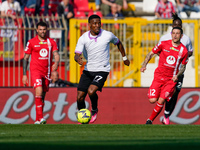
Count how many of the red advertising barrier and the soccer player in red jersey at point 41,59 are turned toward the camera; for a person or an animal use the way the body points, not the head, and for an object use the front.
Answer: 2

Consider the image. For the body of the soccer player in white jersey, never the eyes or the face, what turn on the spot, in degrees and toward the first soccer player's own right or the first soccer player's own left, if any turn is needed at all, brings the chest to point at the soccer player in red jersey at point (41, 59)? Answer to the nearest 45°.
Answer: approximately 135° to the first soccer player's own right

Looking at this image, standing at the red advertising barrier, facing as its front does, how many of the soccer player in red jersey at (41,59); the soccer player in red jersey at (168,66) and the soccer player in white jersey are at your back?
0

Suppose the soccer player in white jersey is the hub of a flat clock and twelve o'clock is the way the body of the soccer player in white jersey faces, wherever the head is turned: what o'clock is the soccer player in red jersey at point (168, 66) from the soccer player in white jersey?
The soccer player in red jersey is roughly at 9 o'clock from the soccer player in white jersey.

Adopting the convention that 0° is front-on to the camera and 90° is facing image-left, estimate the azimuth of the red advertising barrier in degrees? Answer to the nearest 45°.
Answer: approximately 0°

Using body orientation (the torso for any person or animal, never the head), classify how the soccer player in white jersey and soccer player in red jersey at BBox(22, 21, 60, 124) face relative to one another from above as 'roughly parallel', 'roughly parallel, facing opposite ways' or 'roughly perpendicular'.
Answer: roughly parallel

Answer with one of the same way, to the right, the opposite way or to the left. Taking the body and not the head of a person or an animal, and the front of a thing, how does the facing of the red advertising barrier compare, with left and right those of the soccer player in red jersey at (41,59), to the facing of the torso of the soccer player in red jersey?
the same way

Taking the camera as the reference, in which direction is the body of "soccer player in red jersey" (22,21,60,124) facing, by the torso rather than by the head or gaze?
toward the camera

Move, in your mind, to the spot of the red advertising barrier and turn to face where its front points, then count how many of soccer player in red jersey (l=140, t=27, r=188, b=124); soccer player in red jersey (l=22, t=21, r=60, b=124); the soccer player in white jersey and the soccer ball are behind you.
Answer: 0

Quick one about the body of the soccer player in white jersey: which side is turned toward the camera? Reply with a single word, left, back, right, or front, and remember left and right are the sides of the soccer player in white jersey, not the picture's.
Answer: front

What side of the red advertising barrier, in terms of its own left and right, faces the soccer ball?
front

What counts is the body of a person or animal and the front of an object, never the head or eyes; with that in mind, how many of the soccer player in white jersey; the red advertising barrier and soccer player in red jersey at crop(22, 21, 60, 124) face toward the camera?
3

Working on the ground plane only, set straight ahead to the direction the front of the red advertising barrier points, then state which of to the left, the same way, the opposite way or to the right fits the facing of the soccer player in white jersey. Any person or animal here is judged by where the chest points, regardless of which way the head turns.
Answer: the same way
